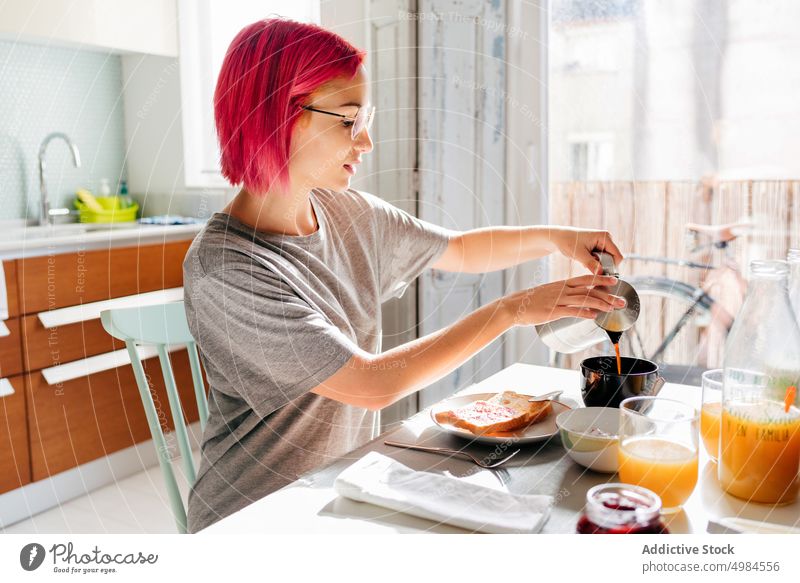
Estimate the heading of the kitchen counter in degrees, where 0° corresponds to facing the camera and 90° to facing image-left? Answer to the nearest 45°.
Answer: approximately 315°

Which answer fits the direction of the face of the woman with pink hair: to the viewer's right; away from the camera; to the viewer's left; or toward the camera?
to the viewer's right

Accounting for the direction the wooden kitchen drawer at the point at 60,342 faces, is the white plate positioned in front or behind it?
in front

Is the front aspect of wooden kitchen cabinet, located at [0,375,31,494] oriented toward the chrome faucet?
no

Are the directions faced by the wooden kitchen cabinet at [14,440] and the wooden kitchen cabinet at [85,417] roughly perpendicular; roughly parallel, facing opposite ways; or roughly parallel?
roughly parallel

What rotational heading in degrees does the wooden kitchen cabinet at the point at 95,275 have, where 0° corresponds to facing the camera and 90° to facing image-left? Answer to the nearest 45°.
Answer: approximately 315°

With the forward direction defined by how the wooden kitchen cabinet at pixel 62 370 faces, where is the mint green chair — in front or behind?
in front

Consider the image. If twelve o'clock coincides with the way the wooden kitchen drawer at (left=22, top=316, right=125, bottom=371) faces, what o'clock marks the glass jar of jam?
The glass jar of jam is roughly at 1 o'clock from the wooden kitchen drawer.

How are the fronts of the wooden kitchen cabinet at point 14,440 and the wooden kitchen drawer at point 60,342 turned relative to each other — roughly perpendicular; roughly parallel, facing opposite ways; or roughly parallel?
roughly parallel

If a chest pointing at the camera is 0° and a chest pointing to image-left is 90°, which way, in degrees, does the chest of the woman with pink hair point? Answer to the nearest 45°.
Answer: approximately 315°

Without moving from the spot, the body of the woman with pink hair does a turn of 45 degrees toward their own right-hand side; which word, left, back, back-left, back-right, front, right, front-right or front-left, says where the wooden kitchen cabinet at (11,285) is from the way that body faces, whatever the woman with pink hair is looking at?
back-right

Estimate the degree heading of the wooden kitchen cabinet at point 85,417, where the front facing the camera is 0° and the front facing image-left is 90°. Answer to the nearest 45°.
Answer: approximately 315°

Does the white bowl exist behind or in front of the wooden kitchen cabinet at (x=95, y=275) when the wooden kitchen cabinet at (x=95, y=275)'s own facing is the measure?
in front

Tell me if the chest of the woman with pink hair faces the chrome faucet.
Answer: no
